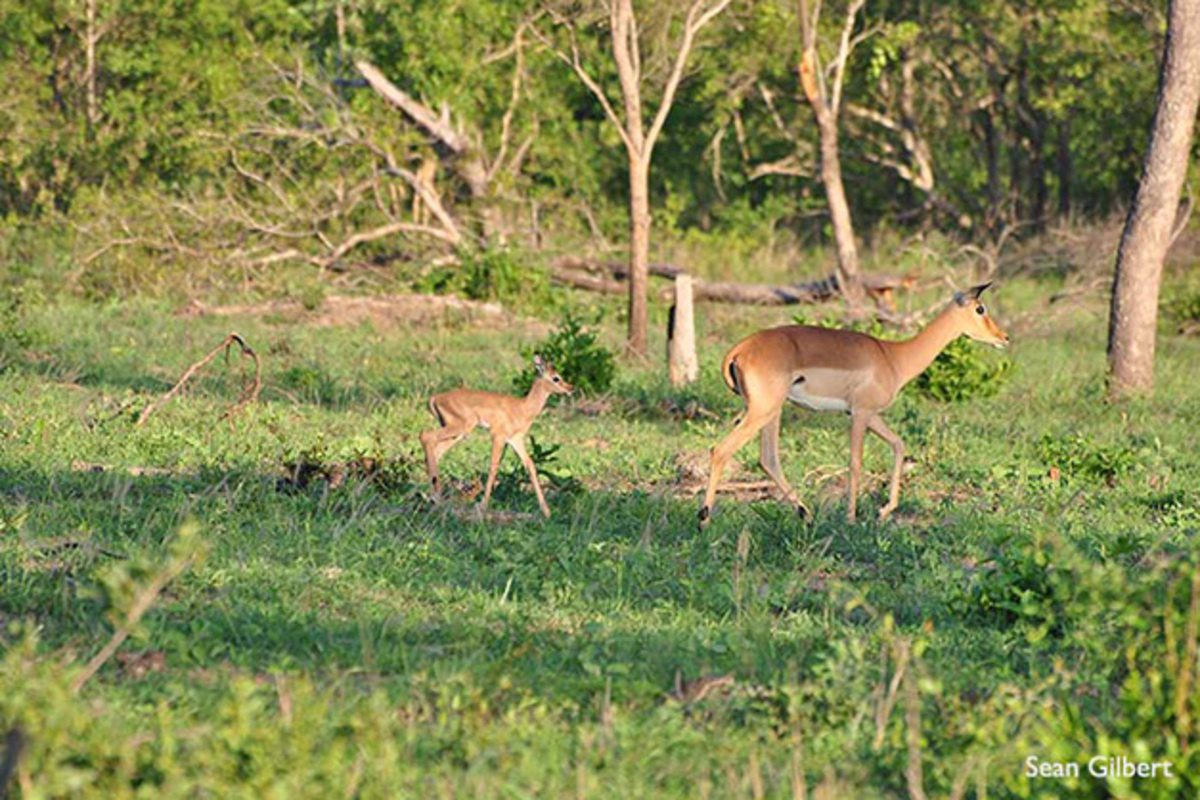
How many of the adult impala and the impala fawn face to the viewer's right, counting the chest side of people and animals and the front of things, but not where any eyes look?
2

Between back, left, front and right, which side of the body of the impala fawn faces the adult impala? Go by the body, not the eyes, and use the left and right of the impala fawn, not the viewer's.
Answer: front

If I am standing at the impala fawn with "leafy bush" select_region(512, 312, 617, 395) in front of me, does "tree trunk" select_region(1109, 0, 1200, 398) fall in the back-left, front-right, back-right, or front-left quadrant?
front-right

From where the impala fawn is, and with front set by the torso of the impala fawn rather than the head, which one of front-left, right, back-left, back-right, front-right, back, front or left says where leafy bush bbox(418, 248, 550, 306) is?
left

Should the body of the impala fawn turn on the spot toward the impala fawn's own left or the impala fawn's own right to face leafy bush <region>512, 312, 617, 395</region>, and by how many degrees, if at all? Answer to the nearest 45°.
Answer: approximately 90° to the impala fawn's own left

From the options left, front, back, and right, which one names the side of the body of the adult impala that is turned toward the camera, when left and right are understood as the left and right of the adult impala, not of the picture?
right

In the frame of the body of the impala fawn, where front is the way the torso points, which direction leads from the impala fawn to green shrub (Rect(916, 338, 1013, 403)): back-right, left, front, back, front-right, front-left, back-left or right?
front-left

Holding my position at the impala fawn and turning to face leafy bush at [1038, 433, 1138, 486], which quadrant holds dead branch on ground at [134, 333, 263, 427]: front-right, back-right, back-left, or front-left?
back-left

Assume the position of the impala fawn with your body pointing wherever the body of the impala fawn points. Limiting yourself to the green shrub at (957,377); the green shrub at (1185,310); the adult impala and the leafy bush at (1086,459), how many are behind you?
0

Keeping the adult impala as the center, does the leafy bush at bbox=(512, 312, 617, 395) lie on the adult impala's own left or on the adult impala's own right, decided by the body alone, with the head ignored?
on the adult impala's own left

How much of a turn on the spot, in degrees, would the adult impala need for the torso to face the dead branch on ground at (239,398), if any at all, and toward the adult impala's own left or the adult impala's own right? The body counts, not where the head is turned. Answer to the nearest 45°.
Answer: approximately 180°

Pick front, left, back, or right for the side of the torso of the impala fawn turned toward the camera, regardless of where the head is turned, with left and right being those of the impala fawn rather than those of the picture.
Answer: right

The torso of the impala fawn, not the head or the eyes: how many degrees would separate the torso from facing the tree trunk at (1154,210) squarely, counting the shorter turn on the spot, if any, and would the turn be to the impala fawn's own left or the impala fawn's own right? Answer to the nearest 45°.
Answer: approximately 45° to the impala fawn's own left

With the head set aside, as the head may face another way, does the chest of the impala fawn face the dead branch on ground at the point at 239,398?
no

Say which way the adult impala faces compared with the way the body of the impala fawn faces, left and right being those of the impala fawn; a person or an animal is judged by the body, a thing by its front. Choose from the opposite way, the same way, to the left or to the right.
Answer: the same way
